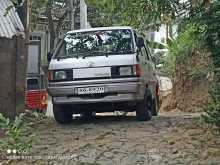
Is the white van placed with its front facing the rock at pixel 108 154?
yes

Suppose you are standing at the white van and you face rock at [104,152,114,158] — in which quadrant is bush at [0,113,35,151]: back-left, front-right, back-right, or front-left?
front-right

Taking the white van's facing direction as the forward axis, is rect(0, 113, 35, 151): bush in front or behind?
in front

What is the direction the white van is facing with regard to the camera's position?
facing the viewer

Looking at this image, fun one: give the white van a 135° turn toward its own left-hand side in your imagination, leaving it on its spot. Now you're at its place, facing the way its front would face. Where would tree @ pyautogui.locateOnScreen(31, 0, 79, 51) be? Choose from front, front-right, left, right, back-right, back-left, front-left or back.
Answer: front-left
